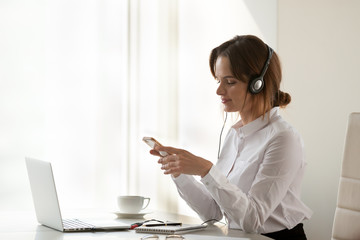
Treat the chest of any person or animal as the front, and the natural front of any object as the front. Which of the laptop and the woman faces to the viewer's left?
the woman

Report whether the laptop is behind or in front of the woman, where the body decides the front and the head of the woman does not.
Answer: in front

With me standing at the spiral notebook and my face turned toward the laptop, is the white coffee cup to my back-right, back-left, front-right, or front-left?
front-right

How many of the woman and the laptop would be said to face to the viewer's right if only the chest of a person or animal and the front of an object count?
1

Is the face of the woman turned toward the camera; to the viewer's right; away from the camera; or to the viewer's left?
to the viewer's left

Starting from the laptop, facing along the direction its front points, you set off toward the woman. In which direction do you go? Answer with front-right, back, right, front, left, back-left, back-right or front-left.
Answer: front

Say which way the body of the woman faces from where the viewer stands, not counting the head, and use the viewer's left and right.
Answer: facing to the left of the viewer

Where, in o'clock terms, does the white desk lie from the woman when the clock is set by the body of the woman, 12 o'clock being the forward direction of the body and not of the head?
The white desk is roughly at 11 o'clock from the woman.

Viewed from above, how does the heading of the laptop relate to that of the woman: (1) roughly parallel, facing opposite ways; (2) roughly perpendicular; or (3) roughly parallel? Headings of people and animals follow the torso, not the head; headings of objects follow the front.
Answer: roughly parallel, facing opposite ways

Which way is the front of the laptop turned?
to the viewer's right

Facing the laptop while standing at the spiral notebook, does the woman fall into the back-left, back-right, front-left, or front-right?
back-right

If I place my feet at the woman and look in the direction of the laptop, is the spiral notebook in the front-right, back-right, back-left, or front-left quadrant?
front-left

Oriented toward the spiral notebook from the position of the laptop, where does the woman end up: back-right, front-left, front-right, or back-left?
front-left
